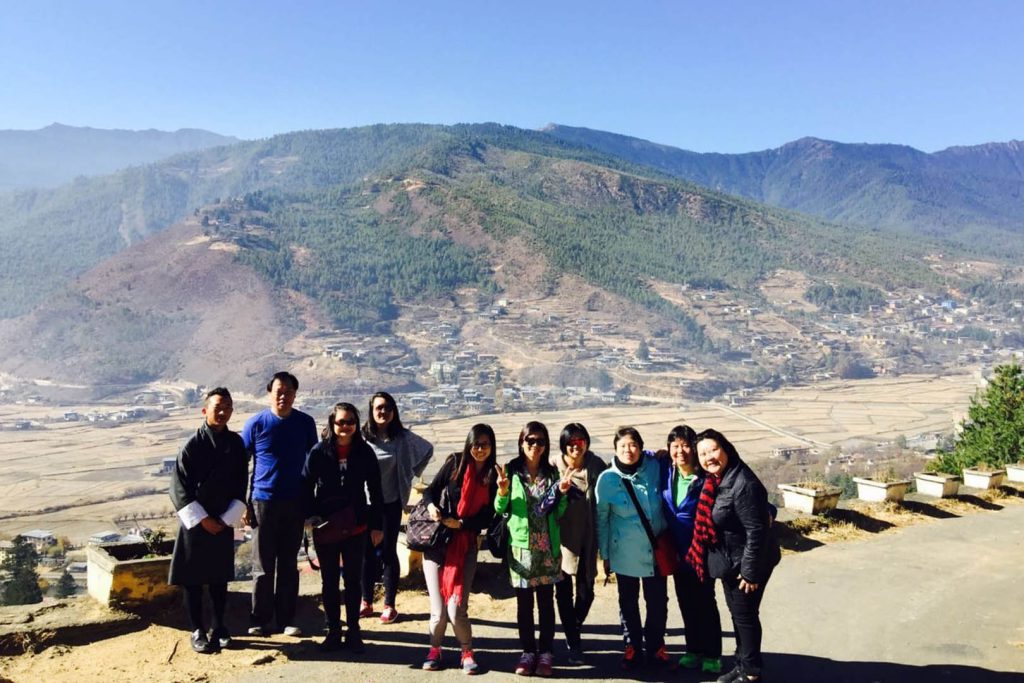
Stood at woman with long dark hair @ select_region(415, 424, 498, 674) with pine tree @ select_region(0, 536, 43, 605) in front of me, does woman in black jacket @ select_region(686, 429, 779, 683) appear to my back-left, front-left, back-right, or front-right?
back-right

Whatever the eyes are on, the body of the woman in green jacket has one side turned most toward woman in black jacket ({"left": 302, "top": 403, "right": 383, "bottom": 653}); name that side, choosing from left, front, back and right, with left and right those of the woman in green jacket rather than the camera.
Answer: right

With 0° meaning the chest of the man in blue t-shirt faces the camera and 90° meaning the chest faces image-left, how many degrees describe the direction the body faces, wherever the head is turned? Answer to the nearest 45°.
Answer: approximately 0°

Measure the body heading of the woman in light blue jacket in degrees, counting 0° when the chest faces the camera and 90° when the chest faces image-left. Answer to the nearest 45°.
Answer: approximately 0°

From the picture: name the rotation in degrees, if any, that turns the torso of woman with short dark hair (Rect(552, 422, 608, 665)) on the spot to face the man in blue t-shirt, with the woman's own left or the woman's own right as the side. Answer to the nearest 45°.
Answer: approximately 90° to the woman's own right

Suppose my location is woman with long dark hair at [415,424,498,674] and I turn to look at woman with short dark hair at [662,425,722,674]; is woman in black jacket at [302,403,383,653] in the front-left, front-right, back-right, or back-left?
back-left
